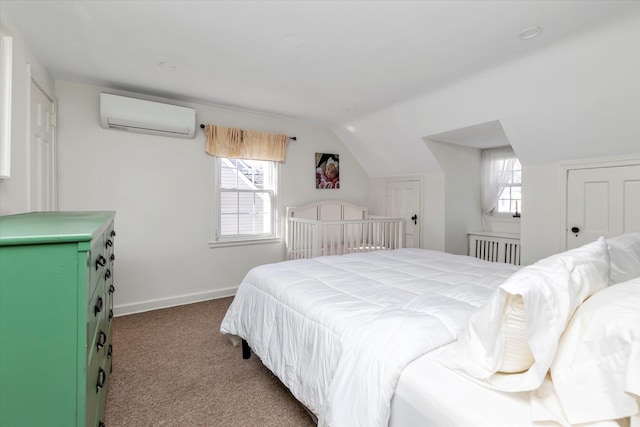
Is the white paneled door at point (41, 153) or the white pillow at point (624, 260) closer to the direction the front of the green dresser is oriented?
the white pillow

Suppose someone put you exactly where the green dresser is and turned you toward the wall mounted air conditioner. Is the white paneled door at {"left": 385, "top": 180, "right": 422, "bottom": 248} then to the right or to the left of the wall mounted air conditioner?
right

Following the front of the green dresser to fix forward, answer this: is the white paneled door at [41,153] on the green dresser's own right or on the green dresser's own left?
on the green dresser's own left

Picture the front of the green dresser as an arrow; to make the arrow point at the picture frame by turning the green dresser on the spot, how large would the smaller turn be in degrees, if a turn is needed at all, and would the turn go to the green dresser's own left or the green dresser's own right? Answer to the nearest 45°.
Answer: approximately 45° to the green dresser's own left

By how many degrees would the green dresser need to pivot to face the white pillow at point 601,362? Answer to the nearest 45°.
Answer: approximately 45° to its right

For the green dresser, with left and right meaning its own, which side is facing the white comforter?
front

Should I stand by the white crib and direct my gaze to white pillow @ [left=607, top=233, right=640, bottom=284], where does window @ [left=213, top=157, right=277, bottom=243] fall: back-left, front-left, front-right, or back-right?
back-right

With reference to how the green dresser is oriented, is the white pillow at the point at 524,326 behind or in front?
in front

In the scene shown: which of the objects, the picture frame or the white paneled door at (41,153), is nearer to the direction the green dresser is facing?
the picture frame

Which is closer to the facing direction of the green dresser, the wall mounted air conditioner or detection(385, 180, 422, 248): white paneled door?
the white paneled door

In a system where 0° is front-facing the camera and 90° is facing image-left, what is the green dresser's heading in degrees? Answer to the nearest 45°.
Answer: approximately 270°
